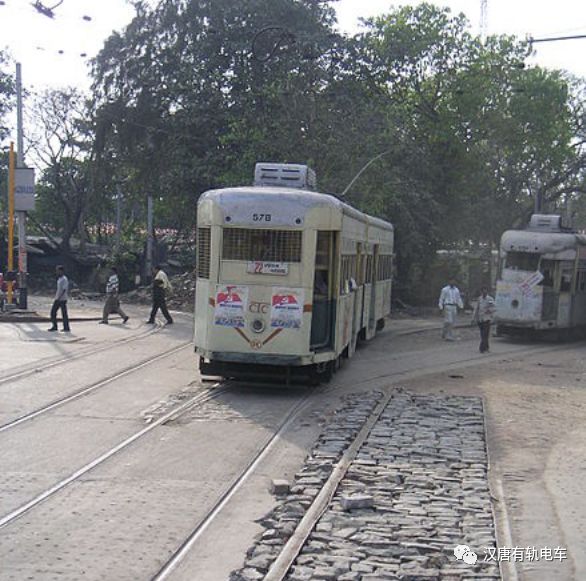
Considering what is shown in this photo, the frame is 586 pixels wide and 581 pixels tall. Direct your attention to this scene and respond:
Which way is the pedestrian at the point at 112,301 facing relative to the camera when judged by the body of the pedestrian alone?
to the viewer's left

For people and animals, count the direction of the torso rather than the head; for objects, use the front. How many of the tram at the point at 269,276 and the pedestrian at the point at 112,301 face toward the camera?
1

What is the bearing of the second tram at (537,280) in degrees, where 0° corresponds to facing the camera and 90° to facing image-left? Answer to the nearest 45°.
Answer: approximately 45°

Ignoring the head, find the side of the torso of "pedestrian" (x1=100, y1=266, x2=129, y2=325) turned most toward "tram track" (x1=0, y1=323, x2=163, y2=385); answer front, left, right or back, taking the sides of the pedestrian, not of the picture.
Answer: left

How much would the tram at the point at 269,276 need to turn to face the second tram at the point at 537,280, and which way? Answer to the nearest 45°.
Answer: approximately 135° to its left

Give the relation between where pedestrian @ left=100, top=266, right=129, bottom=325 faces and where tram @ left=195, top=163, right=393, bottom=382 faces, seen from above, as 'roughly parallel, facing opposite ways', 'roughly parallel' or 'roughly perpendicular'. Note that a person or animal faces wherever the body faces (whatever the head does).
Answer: roughly perpendicular

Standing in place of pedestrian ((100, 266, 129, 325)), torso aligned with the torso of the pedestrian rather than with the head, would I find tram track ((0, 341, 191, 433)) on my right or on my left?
on my left

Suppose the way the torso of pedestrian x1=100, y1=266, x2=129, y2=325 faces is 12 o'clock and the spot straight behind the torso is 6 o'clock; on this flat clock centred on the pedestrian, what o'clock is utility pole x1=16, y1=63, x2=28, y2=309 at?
The utility pole is roughly at 1 o'clock from the pedestrian.

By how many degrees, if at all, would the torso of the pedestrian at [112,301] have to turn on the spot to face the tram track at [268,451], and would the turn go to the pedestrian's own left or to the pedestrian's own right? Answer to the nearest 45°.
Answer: approximately 90° to the pedestrian's own left

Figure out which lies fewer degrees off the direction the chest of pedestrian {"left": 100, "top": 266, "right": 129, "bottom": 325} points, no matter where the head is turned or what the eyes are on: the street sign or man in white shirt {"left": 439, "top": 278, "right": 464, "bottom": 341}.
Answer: the street sign

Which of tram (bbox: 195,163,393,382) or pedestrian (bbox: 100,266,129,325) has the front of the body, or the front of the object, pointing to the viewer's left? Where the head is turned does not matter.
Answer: the pedestrian
